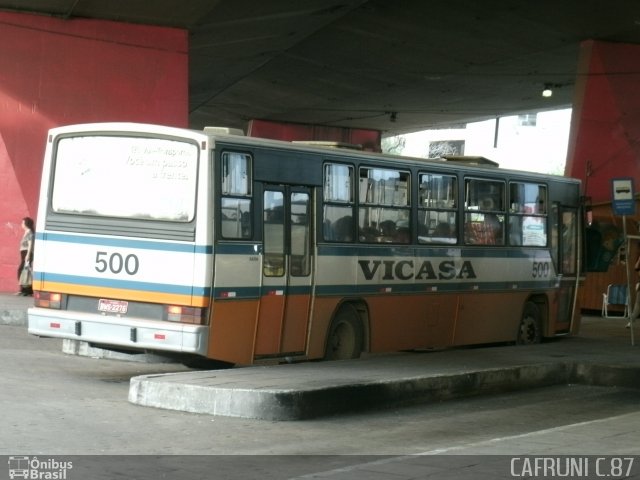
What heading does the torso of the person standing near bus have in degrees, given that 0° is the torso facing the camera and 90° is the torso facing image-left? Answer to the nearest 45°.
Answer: approximately 90°

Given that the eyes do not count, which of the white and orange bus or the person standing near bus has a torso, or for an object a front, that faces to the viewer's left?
the person standing near bus

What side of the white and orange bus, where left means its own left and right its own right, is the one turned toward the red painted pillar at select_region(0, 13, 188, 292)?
left

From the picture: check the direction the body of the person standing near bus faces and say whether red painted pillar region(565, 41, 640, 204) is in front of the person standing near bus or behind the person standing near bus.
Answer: behind

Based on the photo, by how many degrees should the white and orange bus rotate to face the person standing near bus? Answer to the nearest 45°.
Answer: approximately 90° to its left

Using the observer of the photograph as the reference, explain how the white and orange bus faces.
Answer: facing away from the viewer and to the right of the viewer

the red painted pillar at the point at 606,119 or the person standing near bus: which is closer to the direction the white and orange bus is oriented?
the red painted pillar
